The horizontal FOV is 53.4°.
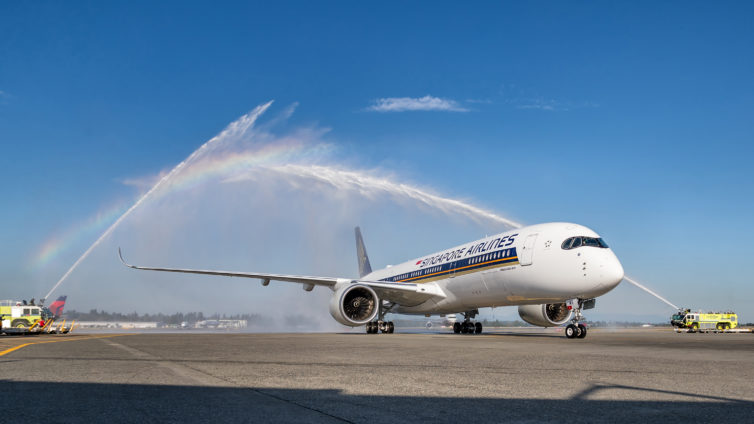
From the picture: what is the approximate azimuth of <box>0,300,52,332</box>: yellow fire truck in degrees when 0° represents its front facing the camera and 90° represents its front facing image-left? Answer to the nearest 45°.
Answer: approximately 270°

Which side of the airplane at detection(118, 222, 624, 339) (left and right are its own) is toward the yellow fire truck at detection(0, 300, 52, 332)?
back

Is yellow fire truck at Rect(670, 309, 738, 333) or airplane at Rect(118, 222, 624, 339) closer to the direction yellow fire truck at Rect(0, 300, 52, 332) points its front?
the yellow fire truck

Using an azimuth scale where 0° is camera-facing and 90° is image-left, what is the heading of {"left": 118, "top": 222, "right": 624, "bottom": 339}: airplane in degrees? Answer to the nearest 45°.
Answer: approximately 315°

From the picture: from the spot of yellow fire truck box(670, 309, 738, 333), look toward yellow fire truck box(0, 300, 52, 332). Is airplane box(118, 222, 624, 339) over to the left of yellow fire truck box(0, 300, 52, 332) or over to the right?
left

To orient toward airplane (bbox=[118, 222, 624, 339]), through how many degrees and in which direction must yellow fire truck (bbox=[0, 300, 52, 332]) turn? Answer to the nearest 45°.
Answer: approximately 45° to its right

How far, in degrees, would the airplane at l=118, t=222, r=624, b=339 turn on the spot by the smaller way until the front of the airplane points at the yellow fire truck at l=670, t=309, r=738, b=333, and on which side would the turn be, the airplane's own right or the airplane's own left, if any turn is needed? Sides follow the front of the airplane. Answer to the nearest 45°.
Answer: approximately 90° to the airplane's own left
